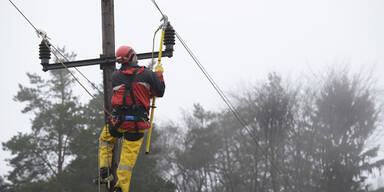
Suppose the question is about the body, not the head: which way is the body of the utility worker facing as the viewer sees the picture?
away from the camera

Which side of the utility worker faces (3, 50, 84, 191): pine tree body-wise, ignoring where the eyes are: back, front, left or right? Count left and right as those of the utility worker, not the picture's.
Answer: front
